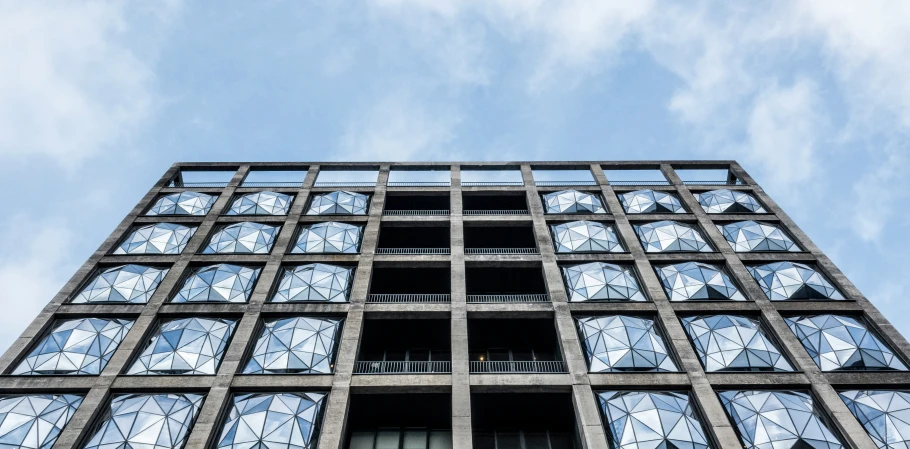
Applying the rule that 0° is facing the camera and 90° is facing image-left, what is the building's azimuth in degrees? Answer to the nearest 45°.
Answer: approximately 0°
